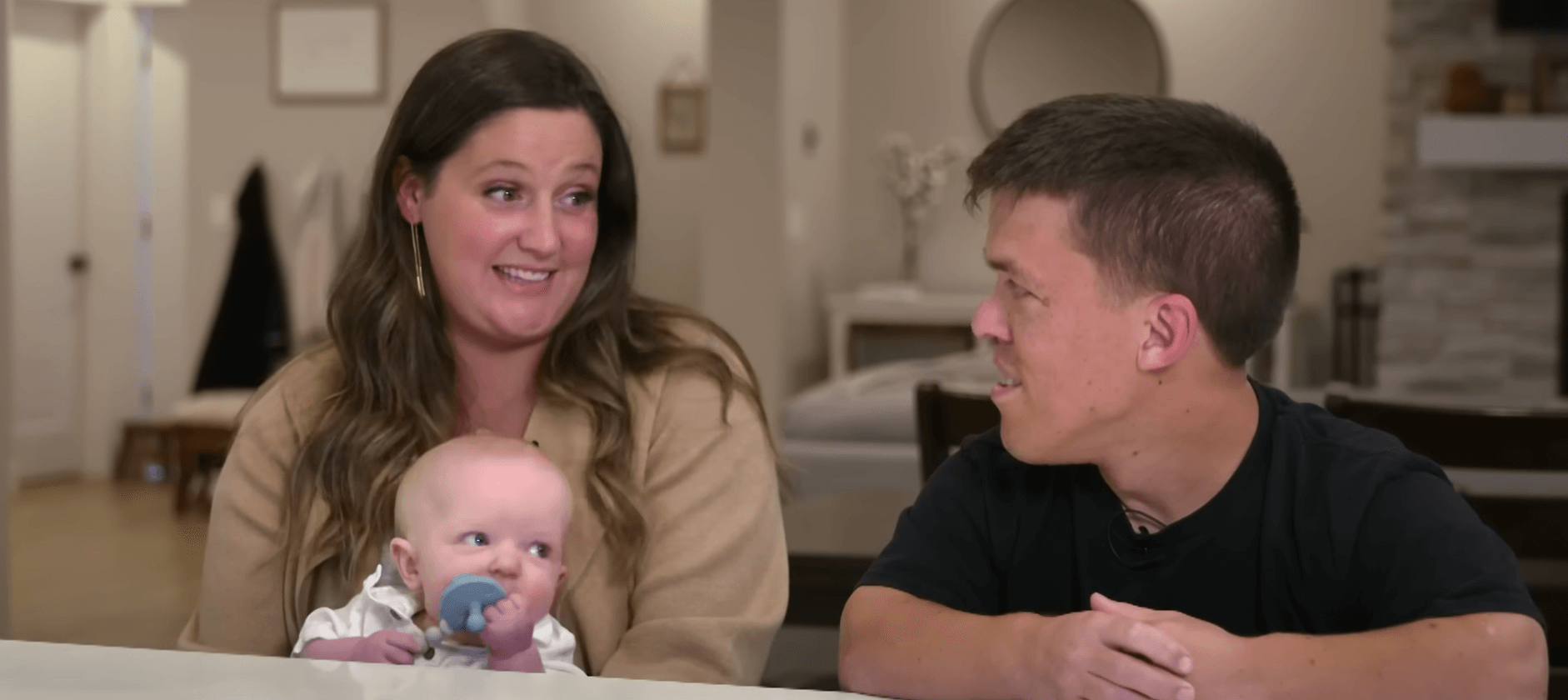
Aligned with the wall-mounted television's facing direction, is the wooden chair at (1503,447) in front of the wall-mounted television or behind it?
in front

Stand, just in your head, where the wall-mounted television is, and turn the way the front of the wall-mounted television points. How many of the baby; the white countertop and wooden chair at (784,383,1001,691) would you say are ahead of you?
3

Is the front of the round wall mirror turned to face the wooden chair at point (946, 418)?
yes

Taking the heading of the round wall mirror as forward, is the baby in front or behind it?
in front

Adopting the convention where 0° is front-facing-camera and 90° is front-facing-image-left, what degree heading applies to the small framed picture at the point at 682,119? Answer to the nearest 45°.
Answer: approximately 0°

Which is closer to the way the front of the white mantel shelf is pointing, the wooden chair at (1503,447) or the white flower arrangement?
the wooden chair

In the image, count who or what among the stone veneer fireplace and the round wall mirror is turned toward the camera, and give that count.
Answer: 2

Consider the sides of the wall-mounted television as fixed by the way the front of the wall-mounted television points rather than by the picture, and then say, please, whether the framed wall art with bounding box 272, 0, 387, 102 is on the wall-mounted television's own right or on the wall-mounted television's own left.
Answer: on the wall-mounted television's own right

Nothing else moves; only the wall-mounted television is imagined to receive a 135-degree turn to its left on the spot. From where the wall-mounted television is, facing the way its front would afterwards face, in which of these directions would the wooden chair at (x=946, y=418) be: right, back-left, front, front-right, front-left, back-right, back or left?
back-right

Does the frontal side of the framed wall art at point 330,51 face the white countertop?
yes

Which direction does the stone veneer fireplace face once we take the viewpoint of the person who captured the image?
facing the viewer

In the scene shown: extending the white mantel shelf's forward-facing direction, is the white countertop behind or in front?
in front

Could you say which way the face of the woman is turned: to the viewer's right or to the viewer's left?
to the viewer's right
